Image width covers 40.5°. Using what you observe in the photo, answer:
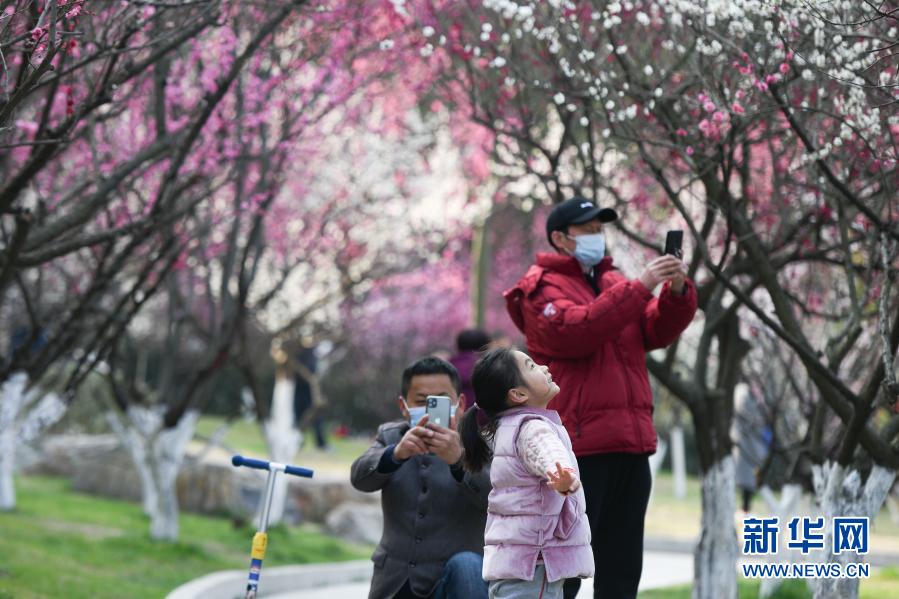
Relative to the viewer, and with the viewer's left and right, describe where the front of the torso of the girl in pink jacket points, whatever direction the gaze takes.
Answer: facing to the right of the viewer

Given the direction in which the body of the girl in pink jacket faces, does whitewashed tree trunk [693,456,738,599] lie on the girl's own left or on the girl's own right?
on the girl's own left

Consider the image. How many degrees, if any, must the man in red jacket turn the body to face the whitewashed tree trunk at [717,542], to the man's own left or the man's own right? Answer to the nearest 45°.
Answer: approximately 135° to the man's own left

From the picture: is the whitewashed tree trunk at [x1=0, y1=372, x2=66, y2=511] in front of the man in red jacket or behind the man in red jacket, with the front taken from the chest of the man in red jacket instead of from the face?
behind

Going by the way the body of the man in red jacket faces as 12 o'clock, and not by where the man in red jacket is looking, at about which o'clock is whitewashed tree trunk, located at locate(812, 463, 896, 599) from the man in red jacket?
The whitewashed tree trunk is roughly at 9 o'clock from the man in red jacket.

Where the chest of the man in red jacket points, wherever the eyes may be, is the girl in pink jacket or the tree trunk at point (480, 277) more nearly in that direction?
the girl in pink jacket

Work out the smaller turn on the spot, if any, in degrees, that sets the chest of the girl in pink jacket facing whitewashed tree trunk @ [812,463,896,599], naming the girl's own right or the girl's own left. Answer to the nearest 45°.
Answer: approximately 45° to the girl's own left

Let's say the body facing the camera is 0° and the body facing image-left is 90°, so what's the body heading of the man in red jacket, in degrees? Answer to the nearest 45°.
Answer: approximately 315°

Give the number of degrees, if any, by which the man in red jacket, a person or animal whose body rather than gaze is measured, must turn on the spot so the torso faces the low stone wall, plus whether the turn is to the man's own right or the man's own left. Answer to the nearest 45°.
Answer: approximately 180°

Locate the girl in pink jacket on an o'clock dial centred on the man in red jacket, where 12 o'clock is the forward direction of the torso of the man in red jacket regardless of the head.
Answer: The girl in pink jacket is roughly at 2 o'clock from the man in red jacket.

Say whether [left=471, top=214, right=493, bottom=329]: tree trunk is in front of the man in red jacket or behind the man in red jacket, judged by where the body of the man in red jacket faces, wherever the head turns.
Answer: behind
